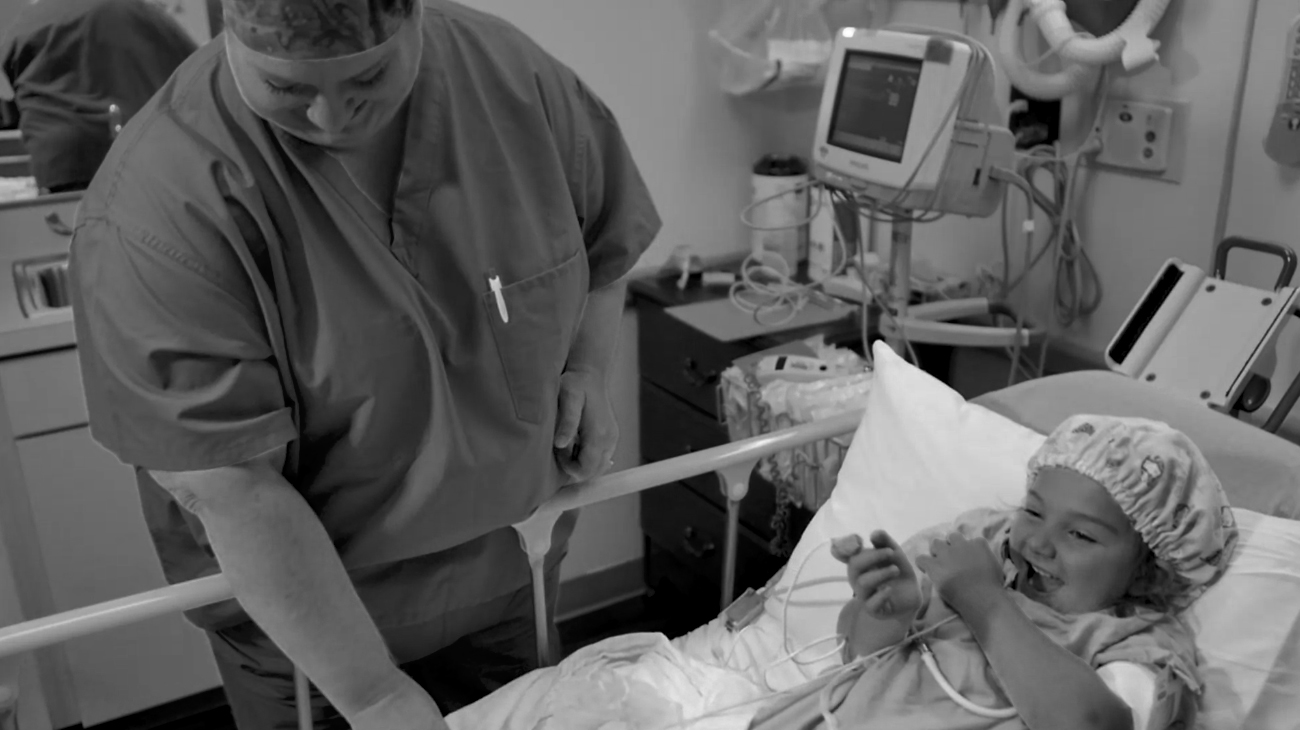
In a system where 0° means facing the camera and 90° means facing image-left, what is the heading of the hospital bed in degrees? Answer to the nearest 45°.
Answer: approximately 45°

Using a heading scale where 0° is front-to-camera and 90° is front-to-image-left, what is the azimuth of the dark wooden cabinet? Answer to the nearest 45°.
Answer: approximately 45°

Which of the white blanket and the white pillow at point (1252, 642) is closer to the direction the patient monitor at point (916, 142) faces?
the white blanket

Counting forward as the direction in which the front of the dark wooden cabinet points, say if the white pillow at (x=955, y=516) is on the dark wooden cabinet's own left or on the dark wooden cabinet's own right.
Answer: on the dark wooden cabinet's own left

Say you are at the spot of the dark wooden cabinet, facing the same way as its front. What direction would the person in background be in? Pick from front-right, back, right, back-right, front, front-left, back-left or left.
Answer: front-right

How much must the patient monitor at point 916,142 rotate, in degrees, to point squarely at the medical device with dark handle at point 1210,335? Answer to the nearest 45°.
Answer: approximately 90° to its left

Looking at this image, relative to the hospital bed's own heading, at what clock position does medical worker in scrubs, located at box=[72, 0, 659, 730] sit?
The medical worker in scrubs is roughly at 1 o'clock from the hospital bed.

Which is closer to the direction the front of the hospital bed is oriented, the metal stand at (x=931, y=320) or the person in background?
the person in background

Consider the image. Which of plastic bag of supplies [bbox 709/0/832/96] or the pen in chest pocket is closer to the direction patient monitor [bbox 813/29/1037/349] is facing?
the pen in chest pocket

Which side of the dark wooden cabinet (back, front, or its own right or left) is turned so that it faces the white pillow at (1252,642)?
left

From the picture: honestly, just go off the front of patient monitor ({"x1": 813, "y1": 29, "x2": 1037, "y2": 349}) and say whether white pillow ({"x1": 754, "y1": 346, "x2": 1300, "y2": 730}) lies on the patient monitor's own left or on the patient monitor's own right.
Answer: on the patient monitor's own left
